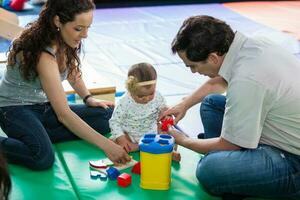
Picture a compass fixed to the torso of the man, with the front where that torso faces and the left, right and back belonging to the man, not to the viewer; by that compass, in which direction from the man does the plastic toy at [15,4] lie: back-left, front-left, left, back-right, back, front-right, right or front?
front-right

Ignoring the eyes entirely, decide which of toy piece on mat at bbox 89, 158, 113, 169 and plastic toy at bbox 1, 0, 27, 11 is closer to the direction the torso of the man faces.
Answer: the toy piece on mat

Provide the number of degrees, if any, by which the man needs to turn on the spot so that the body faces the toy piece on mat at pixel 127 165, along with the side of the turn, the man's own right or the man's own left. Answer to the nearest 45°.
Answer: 0° — they already face it

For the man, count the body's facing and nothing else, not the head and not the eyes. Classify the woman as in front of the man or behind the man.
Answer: in front

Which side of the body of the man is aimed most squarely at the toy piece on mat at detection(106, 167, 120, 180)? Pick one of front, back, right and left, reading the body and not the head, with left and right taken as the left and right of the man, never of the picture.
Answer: front

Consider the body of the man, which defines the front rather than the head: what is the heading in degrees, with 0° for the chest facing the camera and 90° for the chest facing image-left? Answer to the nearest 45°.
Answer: approximately 90°

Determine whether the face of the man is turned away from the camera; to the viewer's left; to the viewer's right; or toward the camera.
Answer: to the viewer's left

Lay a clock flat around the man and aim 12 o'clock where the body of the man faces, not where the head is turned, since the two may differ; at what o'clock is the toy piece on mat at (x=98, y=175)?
The toy piece on mat is roughly at 12 o'clock from the man.

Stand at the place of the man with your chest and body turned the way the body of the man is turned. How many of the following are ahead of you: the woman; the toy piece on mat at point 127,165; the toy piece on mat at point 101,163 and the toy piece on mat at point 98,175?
4

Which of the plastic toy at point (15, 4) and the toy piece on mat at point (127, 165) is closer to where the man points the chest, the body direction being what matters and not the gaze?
the toy piece on mat
